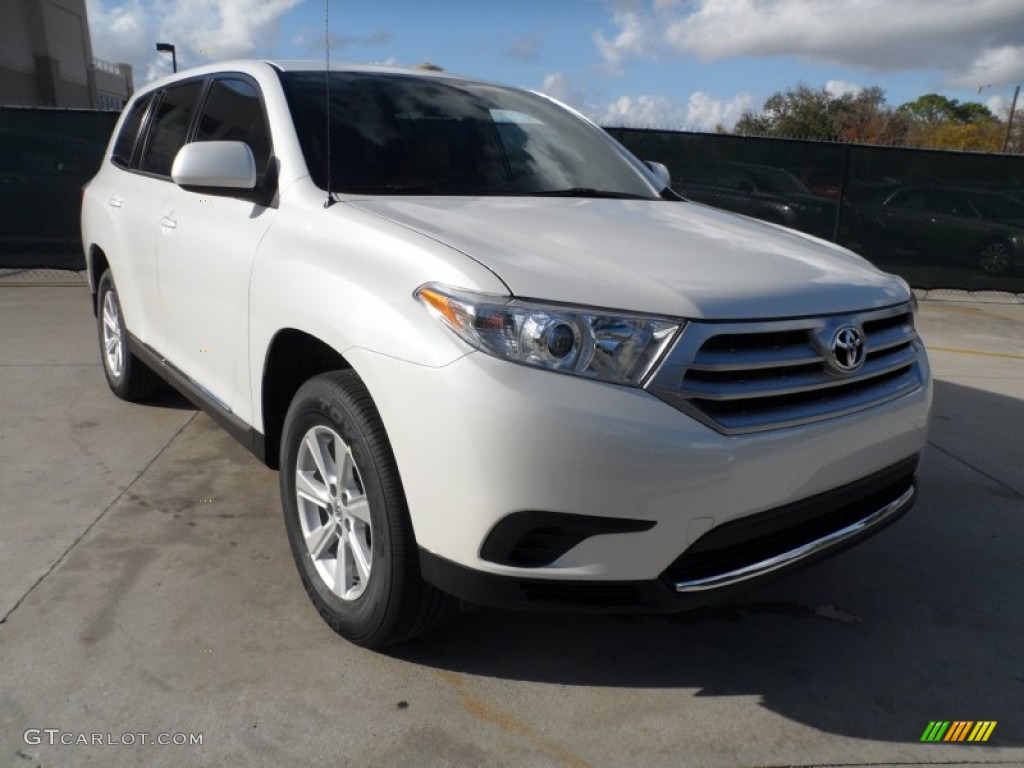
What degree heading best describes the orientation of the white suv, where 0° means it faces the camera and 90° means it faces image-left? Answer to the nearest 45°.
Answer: approximately 315°

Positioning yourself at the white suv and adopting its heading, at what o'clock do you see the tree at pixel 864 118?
The tree is roughly at 8 o'clock from the white suv.

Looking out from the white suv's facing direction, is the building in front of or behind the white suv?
behind

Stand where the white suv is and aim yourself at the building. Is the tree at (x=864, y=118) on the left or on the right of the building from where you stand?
right

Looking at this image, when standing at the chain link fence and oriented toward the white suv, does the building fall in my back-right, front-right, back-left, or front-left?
back-right

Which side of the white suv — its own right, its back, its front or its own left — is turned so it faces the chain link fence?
left
